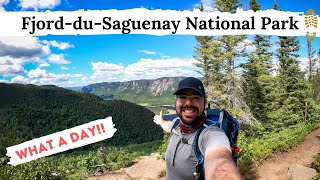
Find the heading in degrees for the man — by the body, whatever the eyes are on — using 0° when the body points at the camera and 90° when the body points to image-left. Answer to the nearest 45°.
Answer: approximately 45°

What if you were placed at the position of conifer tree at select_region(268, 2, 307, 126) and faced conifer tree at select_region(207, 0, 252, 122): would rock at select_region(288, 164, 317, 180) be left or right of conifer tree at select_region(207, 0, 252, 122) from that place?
left

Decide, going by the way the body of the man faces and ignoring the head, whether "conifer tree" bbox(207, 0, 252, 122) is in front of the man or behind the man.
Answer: behind

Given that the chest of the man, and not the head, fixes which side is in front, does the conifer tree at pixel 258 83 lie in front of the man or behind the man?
behind
